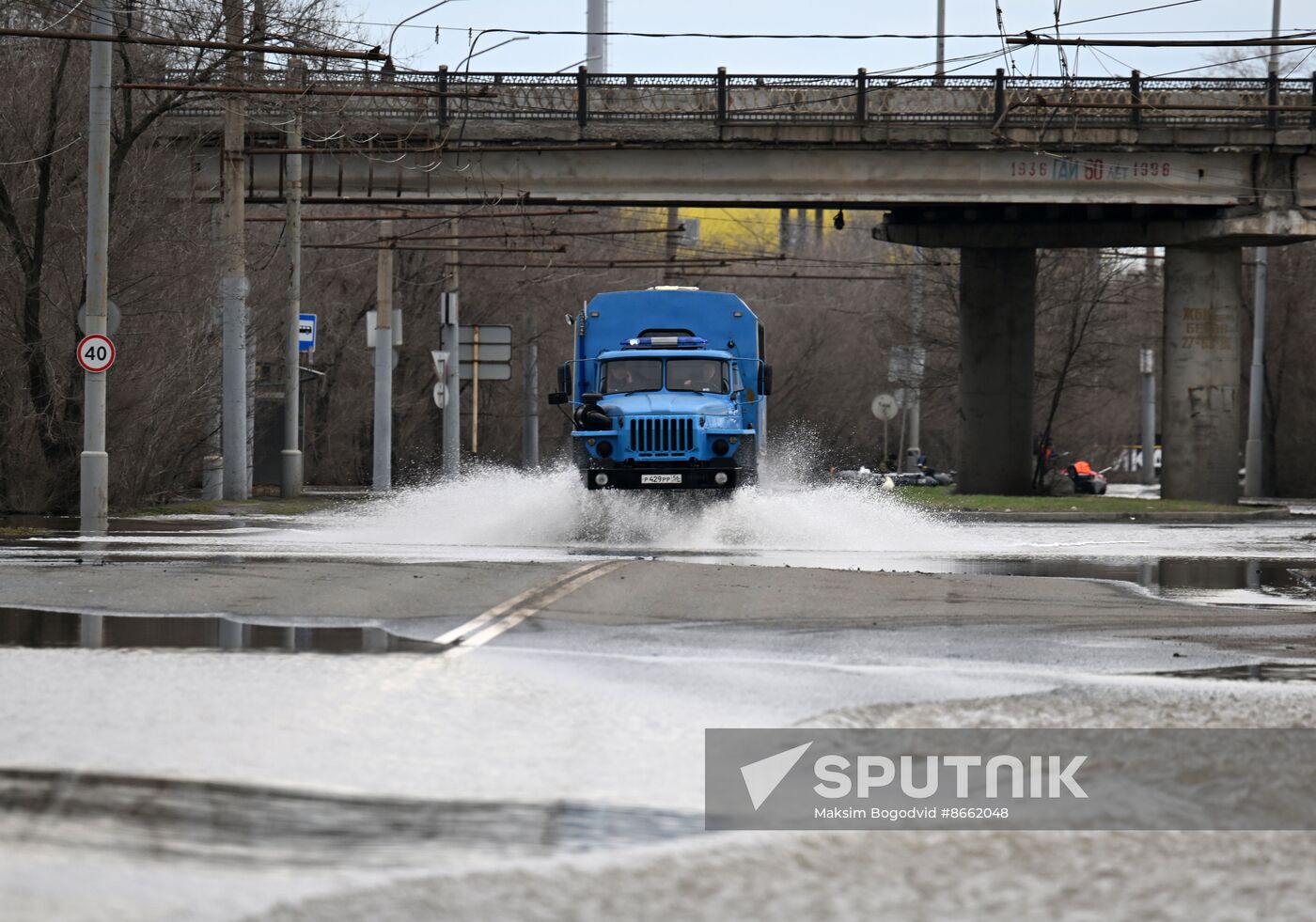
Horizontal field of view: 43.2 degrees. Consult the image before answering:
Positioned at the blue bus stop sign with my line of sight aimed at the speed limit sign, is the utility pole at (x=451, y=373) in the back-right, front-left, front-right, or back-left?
back-left

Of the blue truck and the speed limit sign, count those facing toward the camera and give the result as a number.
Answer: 2

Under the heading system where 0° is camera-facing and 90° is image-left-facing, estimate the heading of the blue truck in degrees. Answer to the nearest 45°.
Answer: approximately 0°

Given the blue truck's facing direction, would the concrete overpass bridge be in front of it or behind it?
behind

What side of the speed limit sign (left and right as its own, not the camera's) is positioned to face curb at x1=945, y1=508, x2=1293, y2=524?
left

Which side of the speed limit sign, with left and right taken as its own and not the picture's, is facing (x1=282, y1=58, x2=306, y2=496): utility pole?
back

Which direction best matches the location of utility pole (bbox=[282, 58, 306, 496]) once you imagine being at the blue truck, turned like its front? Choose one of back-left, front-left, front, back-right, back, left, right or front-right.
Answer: back-right

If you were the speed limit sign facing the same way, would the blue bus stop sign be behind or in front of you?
behind
